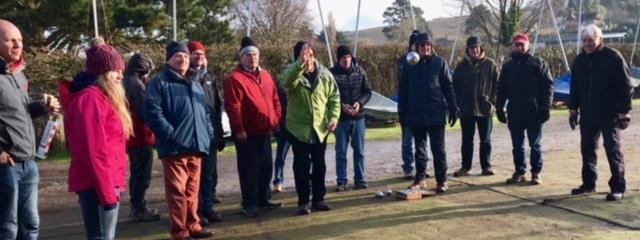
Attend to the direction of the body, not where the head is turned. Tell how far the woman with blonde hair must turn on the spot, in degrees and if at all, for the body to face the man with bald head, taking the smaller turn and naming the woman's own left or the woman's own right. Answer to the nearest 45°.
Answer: approximately 135° to the woman's own left

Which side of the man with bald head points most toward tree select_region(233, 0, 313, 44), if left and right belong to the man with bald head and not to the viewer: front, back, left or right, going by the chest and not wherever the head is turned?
left

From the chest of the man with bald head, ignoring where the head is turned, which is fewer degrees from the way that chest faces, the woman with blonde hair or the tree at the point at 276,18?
the woman with blonde hair

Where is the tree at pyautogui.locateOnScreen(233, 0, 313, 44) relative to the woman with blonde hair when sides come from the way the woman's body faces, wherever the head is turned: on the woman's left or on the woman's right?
on the woman's left

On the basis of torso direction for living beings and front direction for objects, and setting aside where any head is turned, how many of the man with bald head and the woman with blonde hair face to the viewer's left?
0

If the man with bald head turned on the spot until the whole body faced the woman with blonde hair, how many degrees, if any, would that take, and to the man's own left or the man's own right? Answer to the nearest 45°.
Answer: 0° — they already face them
